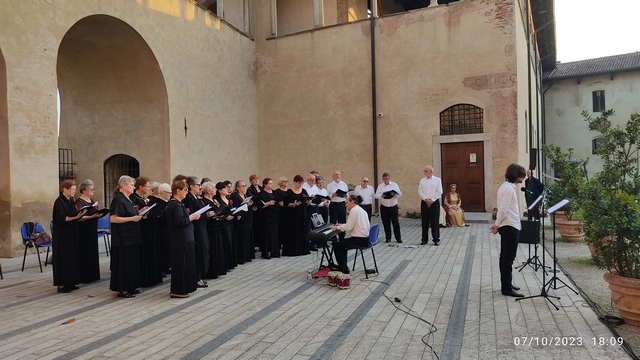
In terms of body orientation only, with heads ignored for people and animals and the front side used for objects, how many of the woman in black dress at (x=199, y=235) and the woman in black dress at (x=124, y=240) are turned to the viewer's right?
2

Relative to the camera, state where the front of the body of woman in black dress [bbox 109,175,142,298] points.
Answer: to the viewer's right

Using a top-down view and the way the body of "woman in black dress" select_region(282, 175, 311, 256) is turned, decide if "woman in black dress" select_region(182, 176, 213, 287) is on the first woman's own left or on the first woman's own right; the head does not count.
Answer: on the first woman's own right

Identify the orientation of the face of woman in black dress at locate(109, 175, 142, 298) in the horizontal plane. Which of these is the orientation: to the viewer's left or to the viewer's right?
to the viewer's right

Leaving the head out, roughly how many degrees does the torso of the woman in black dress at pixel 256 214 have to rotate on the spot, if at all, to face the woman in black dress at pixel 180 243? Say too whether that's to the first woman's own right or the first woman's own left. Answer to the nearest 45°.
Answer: approximately 45° to the first woman's own right

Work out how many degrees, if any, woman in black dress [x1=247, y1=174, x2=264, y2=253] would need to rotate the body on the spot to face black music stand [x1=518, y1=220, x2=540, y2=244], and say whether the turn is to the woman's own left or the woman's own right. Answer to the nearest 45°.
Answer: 0° — they already face it

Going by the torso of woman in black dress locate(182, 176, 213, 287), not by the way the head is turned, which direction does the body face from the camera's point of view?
to the viewer's right

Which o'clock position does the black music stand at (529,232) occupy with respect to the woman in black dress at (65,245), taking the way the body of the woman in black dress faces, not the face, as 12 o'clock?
The black music stand is roughly at 1 o'clock from the woman in black dress.

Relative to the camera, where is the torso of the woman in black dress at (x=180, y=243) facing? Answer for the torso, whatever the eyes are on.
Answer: to the viewer's right
